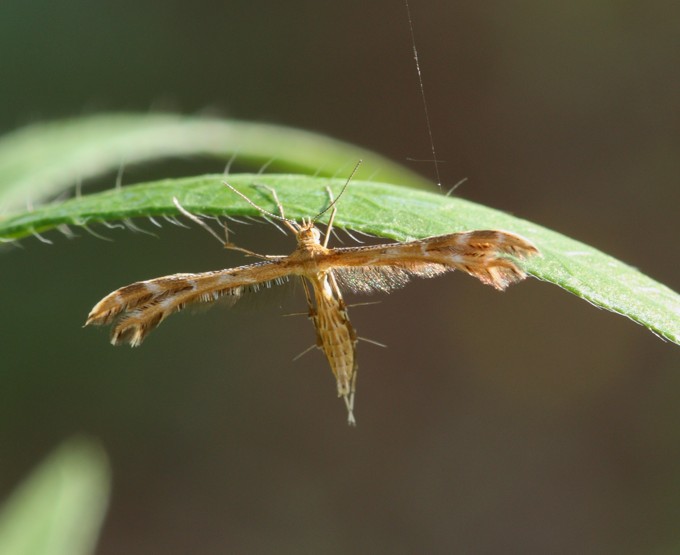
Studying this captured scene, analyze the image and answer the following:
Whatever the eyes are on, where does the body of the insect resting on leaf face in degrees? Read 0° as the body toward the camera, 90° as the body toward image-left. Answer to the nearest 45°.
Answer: approximately 180°
